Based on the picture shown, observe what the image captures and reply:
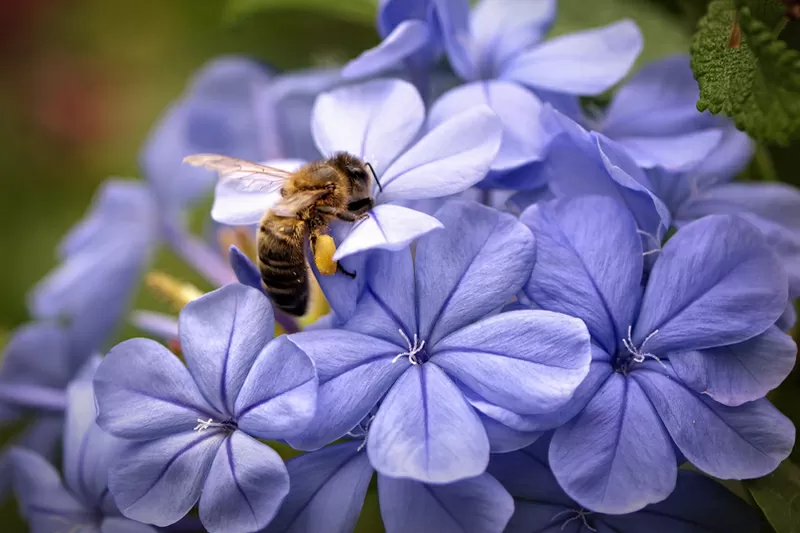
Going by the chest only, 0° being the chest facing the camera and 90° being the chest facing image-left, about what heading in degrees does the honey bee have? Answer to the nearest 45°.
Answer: approximately 270°
